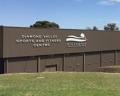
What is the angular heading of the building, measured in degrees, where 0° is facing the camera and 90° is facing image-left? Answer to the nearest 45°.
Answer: approximately 315°
